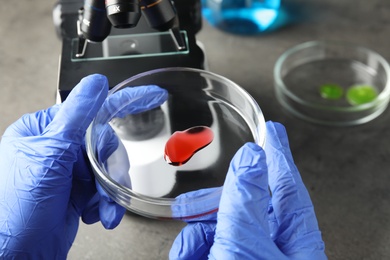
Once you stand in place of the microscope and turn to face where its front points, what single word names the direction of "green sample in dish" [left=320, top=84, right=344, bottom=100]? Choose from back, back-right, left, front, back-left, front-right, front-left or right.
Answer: left

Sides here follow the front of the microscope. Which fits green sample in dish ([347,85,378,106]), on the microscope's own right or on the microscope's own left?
on the microscope's own left

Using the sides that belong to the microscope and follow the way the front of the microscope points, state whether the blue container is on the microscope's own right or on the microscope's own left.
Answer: on the microscope's own left

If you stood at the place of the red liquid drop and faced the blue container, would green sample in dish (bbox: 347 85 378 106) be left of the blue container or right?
right

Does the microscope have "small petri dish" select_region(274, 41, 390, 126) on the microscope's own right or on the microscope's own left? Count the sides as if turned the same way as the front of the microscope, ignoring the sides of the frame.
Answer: on the microscope's own left

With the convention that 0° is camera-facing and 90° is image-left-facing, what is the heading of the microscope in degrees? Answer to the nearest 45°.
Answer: approximately 0°

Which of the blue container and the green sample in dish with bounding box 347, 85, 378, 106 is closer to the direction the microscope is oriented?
the green sample in dish
